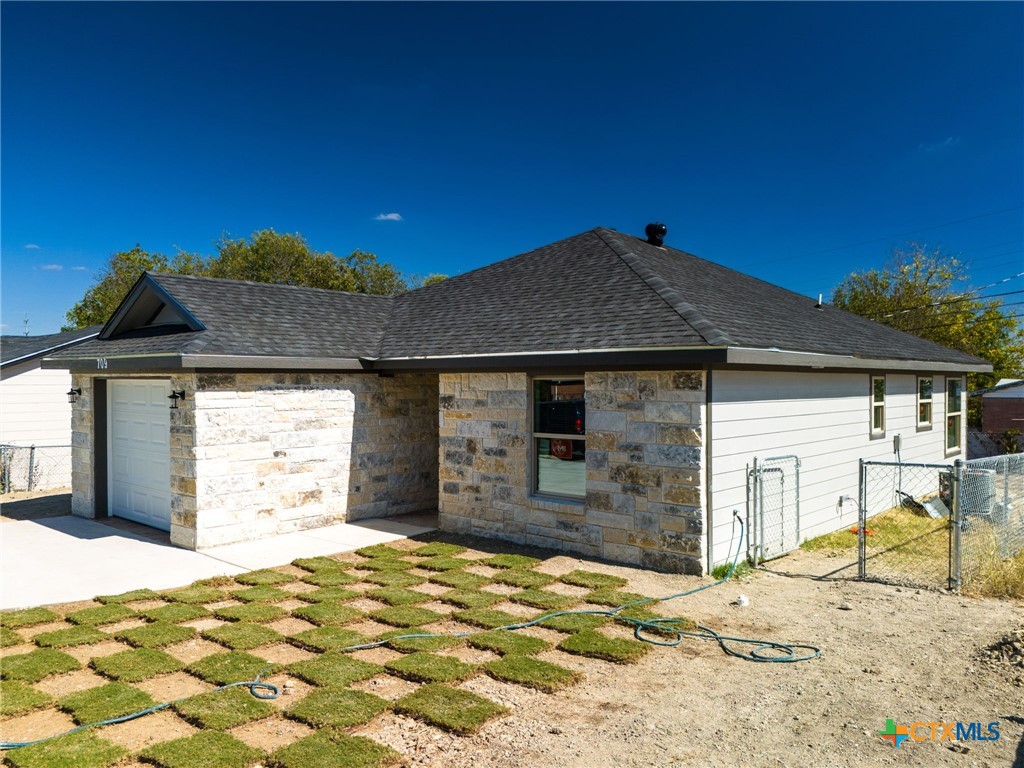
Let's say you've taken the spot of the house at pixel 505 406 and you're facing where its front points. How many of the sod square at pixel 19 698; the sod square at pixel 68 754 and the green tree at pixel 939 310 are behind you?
1

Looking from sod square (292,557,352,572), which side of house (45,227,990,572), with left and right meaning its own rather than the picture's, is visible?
front

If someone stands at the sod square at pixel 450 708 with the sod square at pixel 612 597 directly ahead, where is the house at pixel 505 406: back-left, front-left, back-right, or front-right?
front-left

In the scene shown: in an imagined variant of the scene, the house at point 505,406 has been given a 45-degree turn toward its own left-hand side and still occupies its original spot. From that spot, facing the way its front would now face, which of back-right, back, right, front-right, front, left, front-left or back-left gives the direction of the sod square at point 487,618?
front

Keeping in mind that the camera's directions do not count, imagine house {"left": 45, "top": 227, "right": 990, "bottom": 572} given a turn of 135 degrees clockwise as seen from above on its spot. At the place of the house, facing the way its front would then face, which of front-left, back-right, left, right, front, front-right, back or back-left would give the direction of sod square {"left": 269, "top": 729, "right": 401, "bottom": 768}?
back

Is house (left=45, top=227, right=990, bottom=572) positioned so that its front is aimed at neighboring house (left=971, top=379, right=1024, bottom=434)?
no

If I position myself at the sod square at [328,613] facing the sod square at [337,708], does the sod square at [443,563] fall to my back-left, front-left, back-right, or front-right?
back-left

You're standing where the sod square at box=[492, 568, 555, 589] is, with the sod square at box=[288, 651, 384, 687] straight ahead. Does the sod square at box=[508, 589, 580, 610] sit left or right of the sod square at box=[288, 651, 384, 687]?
left

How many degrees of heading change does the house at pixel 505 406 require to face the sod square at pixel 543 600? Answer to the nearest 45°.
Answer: approximately 45° to its left

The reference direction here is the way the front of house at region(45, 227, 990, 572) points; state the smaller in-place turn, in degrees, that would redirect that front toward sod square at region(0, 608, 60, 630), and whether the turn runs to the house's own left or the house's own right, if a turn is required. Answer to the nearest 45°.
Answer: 0° — it already faces it

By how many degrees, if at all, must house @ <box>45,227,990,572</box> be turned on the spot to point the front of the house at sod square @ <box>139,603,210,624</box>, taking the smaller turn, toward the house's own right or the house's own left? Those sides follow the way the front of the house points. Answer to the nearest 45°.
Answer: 0° — it already faces it

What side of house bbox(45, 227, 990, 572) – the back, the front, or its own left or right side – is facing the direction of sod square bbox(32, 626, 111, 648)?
front

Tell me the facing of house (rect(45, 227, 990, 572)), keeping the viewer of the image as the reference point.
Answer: facing the viewer and to the left of the viewer

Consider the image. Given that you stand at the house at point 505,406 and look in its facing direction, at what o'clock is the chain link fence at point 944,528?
The chain link fence is roughly at 8 o'clock from the house.

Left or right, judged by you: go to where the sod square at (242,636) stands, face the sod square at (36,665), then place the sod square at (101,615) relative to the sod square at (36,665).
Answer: right

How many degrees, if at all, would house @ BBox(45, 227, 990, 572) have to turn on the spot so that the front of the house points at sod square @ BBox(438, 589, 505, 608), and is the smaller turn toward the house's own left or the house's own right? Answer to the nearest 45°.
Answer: approximately 45° to the house's own left

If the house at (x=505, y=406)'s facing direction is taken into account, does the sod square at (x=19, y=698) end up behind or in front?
in front

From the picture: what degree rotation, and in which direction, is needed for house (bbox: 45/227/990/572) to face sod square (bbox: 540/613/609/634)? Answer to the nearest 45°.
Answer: approximately 45° to its left

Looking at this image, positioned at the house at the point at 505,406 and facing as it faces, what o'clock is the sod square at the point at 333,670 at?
The sod square is roughly at 11 o'clock from the house.

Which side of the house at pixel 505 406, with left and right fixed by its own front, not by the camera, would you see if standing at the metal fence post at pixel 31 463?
right
